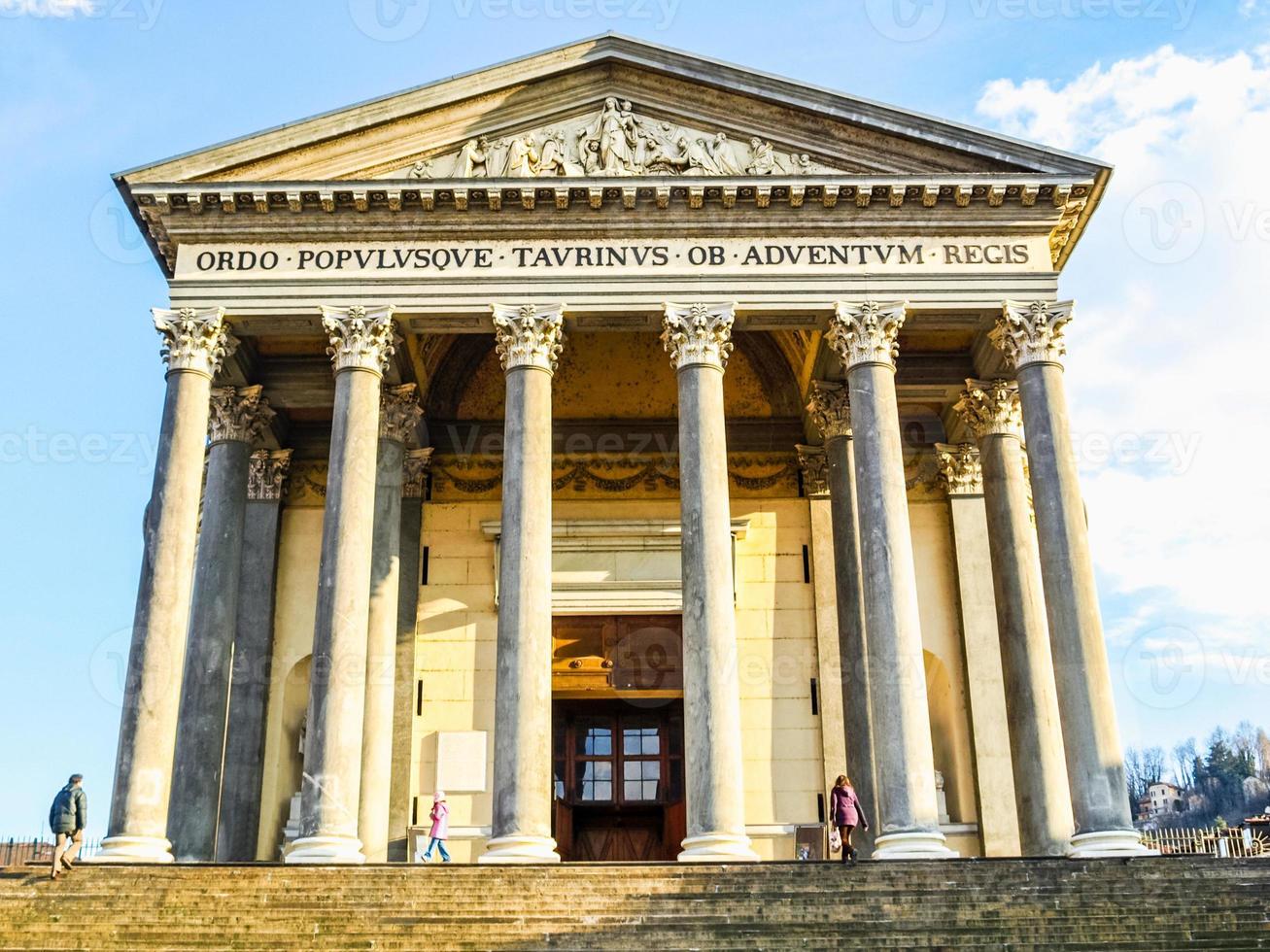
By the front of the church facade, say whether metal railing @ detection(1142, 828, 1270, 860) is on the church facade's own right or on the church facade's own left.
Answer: on the church facade's own left

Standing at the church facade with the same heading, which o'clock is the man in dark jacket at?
The man in dark jacket is roughly at 2 o'clock from the church facade.

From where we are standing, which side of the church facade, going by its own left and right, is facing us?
front
